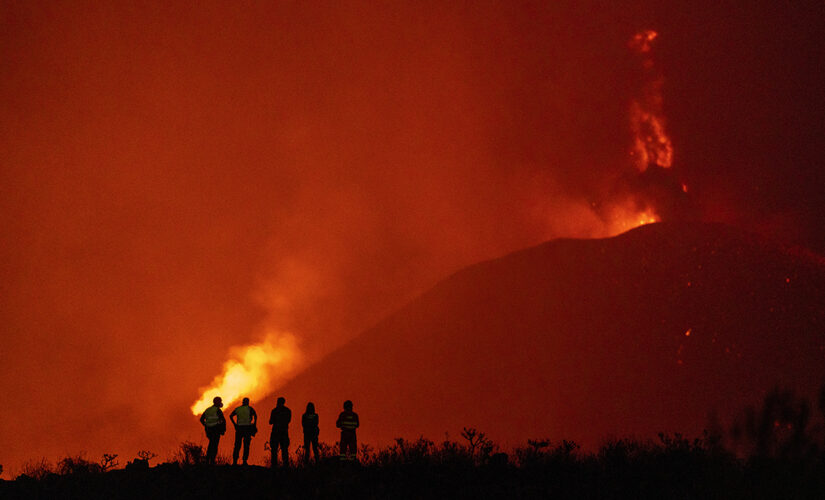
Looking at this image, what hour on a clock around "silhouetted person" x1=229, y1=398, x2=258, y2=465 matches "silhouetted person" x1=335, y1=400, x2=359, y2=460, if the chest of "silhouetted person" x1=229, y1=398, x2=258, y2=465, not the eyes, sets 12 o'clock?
"silhouetted person" x1=335, y1=400, x2=359, y2=460 is roughly at 4 o'clock from "silhouetted person" x1=229, y1=398, x2=258, y2=465.

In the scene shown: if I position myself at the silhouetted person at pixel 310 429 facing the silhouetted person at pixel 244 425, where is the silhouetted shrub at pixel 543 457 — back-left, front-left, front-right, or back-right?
back-left

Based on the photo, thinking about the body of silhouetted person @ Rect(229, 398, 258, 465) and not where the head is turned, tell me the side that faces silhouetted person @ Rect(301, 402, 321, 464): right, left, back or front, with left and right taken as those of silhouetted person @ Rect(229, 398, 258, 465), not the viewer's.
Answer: right

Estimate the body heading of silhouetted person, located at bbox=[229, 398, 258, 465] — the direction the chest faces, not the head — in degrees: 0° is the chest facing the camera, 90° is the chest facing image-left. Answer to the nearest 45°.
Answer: approximately 180°

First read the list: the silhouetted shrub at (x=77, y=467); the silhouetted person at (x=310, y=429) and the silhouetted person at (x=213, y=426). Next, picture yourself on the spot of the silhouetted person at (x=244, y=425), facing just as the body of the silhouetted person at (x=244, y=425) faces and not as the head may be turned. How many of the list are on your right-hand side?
1

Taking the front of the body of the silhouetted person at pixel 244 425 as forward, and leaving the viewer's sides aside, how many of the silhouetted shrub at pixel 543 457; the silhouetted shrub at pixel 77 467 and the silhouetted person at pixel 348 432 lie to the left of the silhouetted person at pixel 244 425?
1

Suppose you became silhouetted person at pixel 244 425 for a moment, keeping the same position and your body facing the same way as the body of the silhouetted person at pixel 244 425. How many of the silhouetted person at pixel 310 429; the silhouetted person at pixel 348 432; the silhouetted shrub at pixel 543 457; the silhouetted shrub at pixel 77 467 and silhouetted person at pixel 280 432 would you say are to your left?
1

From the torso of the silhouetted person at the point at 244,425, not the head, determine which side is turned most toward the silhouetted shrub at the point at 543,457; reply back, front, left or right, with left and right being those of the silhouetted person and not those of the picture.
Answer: right

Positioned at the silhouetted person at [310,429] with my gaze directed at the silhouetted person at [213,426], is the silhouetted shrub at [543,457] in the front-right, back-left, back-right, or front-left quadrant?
back-left

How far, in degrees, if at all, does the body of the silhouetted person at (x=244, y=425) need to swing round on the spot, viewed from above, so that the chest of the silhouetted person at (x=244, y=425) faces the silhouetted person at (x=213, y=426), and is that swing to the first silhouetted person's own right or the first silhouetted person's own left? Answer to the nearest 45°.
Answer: approximately 90° to the first silhouetted person's own left
